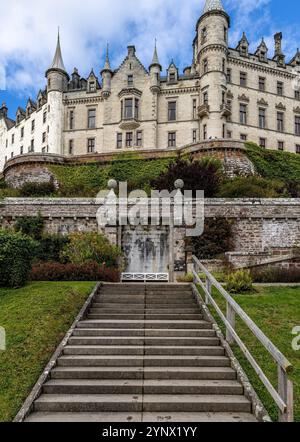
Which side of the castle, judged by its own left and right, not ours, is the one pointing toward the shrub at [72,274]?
front

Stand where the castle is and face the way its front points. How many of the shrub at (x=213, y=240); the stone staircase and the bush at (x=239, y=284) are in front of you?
3

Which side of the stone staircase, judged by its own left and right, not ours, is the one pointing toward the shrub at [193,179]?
back

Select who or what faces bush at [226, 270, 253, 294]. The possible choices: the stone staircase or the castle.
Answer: the castle

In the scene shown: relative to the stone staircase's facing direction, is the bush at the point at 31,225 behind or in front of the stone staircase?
behind

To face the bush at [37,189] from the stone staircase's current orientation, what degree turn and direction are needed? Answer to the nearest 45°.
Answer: approximately 180°

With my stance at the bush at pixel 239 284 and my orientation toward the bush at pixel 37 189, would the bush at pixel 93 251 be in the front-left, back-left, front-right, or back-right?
front-left

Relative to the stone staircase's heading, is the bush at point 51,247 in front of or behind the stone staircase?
behind

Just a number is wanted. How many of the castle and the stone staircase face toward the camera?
2

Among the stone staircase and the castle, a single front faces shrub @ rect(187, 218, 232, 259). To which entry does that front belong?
the castle

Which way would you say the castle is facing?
toward the camera

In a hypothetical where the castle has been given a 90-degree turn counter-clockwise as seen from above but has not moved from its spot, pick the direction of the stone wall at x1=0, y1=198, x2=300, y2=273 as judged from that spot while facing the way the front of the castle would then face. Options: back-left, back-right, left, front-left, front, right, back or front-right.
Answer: right

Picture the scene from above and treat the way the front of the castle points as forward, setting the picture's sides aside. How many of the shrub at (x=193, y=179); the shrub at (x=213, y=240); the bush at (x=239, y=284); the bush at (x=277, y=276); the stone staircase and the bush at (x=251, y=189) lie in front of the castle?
6

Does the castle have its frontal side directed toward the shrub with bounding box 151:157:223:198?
yes

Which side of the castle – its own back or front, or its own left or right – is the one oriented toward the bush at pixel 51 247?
front

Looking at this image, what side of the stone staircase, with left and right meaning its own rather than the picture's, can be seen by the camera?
front
